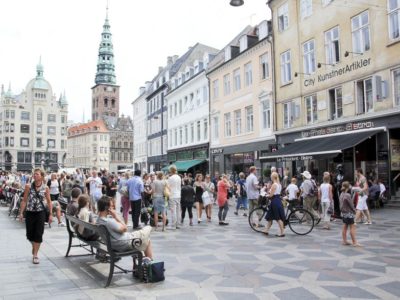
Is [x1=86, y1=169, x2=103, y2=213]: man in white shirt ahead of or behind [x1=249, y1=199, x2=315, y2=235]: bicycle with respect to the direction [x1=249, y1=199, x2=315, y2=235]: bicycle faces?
ahead

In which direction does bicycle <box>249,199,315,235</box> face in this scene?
to the viewer's left

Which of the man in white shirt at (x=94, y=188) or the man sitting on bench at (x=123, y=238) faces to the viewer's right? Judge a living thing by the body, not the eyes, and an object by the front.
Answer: the man sitting on bench

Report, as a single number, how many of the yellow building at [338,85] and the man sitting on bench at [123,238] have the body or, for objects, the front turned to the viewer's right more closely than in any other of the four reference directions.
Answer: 1

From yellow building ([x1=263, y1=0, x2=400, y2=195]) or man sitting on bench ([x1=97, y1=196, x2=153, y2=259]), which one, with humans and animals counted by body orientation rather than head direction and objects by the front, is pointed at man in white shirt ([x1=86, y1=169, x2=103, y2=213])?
the yellow building

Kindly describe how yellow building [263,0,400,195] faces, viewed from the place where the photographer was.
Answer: facing the viewer and to the left of the viewer

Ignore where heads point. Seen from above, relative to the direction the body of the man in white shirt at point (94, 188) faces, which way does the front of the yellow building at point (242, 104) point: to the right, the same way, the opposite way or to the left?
to the right

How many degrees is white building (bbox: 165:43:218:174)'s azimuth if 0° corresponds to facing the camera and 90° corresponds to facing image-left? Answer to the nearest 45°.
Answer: approximately 45°

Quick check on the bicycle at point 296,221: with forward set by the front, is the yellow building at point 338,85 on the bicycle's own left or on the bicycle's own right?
on the bicycle's own right

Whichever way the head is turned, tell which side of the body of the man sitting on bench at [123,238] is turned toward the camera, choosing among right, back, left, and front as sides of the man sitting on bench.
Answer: right

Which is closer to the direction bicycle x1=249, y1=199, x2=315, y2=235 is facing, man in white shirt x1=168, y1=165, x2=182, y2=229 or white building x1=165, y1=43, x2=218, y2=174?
the man in white shirt

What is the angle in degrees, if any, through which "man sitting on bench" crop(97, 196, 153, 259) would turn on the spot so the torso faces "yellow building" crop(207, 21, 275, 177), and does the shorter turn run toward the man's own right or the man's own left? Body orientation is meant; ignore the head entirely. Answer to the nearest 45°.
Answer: approximately 90° to the man's own left

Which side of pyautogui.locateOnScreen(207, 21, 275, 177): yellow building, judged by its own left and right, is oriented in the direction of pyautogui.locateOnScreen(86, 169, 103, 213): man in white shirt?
front

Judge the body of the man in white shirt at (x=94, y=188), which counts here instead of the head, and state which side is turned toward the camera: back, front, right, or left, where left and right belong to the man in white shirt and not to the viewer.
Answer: front

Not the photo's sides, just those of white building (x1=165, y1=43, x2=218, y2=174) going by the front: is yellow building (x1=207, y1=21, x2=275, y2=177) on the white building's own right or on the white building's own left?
on the white building's own left

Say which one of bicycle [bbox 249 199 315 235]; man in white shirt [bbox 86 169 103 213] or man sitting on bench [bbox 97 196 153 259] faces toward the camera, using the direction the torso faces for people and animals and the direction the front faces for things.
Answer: the man in white shirt

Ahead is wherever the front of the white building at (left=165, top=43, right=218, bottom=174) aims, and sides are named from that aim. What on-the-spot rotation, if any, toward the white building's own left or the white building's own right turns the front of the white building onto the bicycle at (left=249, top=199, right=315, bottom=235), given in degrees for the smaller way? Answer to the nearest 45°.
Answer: approximately 45° to the white building's own left

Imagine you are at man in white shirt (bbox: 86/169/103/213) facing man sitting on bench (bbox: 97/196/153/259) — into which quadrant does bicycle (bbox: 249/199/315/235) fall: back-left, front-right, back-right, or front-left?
front-left

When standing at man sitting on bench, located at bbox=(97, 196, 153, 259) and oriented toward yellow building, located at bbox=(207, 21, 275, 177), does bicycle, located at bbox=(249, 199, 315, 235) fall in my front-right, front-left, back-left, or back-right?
front-right
